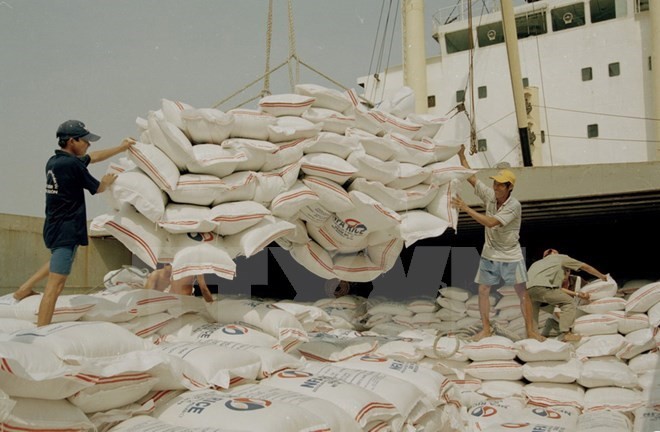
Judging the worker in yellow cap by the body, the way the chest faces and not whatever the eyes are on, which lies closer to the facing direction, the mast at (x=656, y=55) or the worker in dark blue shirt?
the worker in dark blue shirt

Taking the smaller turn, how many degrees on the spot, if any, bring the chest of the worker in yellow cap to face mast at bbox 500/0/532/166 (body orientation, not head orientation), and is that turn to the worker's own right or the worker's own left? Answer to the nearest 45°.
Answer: approximately 135° to the worker's own right

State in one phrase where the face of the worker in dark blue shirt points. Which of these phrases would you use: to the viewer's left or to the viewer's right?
to the viewer's right

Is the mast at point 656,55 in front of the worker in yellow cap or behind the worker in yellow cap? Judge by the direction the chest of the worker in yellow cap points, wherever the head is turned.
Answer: behind

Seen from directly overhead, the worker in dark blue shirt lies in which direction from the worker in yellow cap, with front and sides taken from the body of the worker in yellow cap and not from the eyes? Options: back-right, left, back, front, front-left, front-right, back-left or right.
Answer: front

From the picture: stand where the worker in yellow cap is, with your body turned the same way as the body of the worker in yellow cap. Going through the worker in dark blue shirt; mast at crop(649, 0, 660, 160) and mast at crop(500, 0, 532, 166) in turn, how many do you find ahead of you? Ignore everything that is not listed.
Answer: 1

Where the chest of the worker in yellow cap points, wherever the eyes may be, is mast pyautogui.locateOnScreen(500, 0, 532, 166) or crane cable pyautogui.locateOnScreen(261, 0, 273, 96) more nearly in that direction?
the crane cable

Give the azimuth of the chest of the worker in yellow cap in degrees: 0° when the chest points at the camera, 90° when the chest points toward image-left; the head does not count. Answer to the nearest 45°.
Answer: approximately 45°
